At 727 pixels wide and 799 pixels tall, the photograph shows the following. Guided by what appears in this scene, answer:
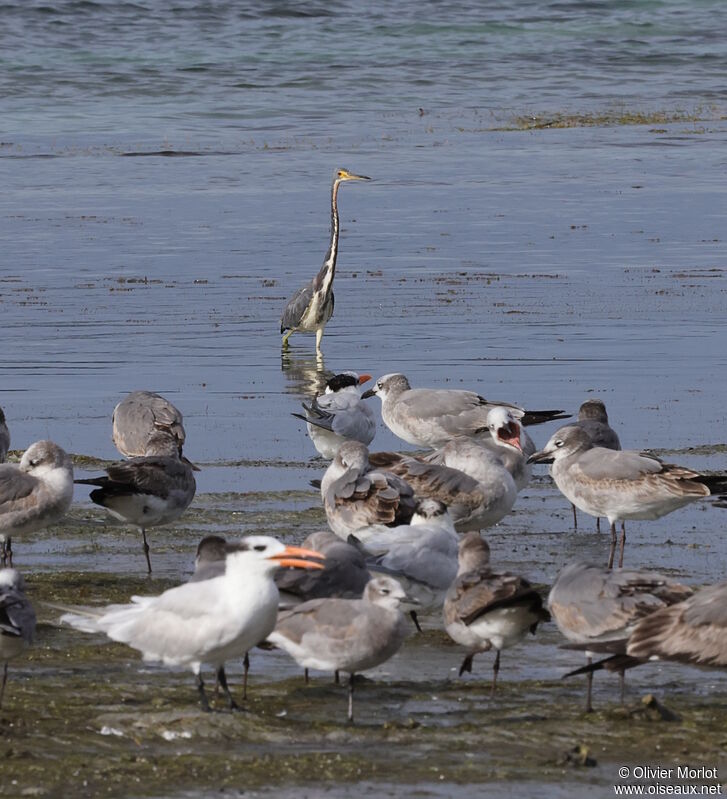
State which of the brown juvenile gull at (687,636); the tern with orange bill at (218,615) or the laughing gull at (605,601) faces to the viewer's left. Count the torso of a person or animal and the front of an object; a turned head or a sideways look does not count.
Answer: the laughing gull

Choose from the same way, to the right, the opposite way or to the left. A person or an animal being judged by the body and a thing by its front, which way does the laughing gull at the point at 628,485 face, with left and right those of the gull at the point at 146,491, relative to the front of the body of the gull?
the opposite way

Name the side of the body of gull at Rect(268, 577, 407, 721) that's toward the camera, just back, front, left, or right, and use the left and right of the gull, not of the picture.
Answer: right

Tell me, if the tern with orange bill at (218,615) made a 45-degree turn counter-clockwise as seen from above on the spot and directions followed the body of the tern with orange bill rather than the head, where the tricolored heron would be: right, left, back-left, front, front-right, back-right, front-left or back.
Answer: front-left

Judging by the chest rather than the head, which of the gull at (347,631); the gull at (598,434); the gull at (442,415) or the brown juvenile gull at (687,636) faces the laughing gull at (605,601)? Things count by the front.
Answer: the gull at (347,631)

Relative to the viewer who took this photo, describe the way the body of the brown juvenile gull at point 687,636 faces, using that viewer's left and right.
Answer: facing to the right of the viewer

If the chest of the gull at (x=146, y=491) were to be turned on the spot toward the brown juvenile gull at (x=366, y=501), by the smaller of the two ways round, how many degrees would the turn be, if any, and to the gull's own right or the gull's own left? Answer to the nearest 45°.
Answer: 0° — it already faces it

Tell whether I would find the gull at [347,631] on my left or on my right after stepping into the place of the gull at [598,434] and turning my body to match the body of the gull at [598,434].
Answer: on my left

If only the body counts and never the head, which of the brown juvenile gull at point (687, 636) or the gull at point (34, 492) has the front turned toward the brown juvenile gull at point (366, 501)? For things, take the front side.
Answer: the gull

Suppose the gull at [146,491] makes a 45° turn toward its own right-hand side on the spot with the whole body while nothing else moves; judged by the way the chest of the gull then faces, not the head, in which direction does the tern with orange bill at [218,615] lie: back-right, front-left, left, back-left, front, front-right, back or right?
front-right

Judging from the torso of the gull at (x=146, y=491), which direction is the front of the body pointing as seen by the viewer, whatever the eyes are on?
to the viewer's right

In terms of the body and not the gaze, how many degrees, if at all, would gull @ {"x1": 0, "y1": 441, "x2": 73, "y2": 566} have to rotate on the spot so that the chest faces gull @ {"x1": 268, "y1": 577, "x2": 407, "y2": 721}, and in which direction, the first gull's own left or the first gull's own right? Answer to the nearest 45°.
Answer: approximately 45° to the first gull's own right

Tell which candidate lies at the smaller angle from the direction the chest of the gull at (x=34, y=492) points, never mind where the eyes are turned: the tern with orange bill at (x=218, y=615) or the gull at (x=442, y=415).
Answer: the gull

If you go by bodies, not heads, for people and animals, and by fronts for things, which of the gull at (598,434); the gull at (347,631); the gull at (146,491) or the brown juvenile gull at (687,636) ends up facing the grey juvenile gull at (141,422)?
the gull at (598,434)

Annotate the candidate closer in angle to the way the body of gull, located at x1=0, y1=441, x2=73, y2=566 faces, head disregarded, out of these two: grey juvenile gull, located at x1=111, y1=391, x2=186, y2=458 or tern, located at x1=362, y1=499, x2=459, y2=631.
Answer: the tern
